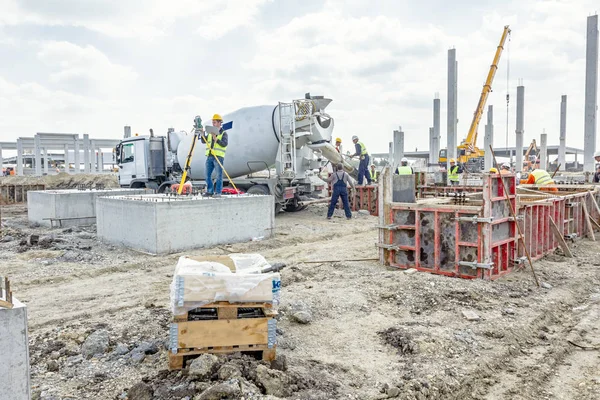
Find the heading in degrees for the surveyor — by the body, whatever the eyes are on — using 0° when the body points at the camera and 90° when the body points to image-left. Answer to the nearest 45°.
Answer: approximately 45°

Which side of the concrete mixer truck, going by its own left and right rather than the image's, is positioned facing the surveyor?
left

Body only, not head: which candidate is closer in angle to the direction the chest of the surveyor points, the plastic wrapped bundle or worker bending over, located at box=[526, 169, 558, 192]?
the plastic wrapped bundle

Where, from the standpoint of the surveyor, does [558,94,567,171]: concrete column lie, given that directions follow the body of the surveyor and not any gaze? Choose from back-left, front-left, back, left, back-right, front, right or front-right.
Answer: back

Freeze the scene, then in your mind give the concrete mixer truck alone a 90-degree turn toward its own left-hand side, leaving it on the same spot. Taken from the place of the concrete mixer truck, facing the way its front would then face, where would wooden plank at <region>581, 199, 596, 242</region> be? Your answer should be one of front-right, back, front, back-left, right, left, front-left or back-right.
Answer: left

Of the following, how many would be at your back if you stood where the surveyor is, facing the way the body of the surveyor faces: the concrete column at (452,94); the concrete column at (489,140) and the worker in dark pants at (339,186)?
3

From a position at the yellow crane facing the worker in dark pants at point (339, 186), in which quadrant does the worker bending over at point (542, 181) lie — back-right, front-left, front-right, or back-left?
front-left

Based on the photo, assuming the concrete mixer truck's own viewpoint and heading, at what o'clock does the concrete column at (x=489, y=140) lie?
The concrete column is roughly at 3 o'clock from the concrete mixer truck.

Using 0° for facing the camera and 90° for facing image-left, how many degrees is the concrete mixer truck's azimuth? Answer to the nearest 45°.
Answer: approximately 135°
